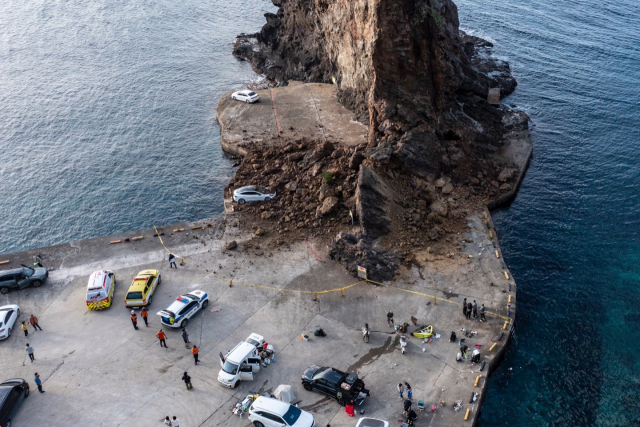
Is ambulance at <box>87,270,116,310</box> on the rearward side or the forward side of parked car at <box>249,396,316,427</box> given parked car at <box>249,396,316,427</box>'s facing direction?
on the rearward side

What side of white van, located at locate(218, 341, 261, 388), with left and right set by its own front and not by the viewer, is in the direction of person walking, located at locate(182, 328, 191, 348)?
right

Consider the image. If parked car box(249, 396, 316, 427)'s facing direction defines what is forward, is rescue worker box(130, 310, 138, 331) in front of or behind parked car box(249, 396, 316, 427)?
behind

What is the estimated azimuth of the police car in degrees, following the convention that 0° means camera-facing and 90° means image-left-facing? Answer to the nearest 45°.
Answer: approximately 225°

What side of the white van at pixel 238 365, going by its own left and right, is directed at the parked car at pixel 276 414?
left

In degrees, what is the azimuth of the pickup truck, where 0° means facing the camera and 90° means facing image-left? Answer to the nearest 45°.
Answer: approximately 135°

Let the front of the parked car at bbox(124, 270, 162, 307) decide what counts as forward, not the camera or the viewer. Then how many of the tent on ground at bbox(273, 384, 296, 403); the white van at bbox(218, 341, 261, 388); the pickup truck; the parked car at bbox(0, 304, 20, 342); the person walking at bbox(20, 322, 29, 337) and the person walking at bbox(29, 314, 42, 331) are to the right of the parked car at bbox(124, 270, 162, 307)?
3

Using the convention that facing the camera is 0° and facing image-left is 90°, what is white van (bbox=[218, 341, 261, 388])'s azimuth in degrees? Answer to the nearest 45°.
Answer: approximately 45°

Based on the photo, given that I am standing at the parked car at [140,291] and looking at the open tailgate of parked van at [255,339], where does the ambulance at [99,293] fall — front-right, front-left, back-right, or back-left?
back-right

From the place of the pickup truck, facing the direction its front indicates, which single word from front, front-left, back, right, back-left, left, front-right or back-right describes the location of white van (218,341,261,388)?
front-left

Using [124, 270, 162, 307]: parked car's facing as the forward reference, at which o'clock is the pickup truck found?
The pickup truck is roughly at 3 o'clock from the parked car.

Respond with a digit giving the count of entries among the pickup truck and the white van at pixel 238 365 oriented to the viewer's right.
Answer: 0
